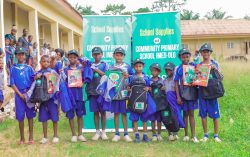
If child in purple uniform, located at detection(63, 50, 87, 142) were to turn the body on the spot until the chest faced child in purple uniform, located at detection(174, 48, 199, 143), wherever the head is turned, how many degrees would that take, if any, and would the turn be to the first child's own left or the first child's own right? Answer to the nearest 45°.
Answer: approximately 90° to the first child's own left

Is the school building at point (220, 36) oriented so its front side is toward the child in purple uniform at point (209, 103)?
yes

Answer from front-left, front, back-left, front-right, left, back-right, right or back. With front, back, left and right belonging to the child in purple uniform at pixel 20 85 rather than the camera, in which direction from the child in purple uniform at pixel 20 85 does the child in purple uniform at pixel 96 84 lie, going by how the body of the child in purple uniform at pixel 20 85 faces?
left

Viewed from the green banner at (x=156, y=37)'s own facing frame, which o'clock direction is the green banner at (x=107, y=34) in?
the green banner at (x=107, y=34) is roughly at 3 o'clock from the green banner at (x=156, y=37).

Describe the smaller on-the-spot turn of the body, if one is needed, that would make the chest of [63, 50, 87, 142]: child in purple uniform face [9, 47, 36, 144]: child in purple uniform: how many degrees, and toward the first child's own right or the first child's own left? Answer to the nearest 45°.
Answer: approximately 90° to the first child's own right

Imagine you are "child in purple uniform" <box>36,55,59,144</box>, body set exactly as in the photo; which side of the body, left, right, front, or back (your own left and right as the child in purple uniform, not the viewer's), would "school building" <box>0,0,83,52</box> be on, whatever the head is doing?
back

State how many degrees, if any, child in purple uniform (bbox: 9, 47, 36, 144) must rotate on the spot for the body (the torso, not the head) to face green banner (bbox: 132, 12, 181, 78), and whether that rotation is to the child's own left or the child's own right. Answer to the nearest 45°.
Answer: approximately 90° to the child's own left

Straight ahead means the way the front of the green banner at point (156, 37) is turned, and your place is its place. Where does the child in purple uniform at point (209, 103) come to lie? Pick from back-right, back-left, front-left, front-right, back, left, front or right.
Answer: front-left

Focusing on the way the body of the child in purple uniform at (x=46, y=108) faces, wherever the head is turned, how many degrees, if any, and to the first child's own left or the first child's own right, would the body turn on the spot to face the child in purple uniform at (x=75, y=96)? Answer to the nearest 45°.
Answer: approximately 90° to the first child's own left

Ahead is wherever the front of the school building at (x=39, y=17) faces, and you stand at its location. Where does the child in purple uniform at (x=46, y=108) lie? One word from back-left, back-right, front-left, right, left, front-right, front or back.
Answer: front-right

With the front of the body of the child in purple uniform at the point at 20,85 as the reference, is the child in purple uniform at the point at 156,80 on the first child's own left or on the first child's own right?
on the first child's own left
